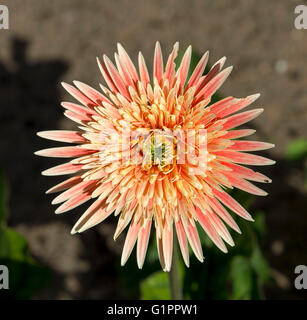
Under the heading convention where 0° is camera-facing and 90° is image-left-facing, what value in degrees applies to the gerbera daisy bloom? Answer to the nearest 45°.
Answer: approximately 0°
